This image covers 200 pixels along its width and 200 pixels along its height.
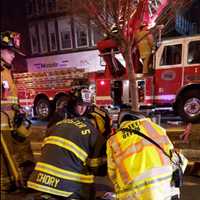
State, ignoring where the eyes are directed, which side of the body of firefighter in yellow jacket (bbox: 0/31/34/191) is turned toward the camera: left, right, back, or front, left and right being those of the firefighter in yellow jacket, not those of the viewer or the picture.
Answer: right

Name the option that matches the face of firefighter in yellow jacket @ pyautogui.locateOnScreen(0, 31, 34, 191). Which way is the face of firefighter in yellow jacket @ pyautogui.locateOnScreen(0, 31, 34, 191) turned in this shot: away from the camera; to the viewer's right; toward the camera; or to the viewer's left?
to the viewer's right

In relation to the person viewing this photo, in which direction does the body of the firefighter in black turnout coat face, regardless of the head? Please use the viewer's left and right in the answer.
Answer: facing away from the viewer and to the right of the viewer

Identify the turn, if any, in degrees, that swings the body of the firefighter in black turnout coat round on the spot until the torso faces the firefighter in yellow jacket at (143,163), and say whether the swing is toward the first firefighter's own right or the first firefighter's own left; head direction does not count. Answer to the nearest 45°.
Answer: approximately 90° to the first firefighter's own right

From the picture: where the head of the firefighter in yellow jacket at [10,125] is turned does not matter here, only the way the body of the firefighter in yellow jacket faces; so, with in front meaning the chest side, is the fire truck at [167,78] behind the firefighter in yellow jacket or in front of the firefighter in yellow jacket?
in front
